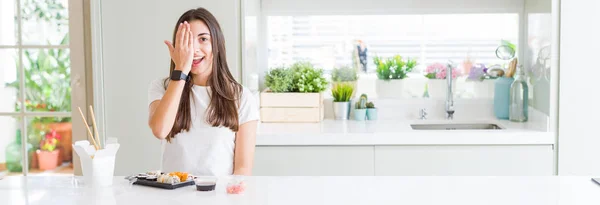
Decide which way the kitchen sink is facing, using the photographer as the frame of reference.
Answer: facing the viewer

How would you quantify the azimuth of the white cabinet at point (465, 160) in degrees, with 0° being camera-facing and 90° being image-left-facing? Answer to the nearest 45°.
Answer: approximately 0°

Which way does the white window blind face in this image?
toward the camera

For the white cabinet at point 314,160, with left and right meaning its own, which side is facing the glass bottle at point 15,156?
right

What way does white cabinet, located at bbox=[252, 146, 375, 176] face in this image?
toward the camera

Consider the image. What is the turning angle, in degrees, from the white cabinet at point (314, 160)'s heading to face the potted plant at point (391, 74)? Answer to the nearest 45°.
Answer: approximately 135° to its left

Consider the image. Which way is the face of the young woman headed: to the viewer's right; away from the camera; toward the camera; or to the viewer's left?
toward the camera
